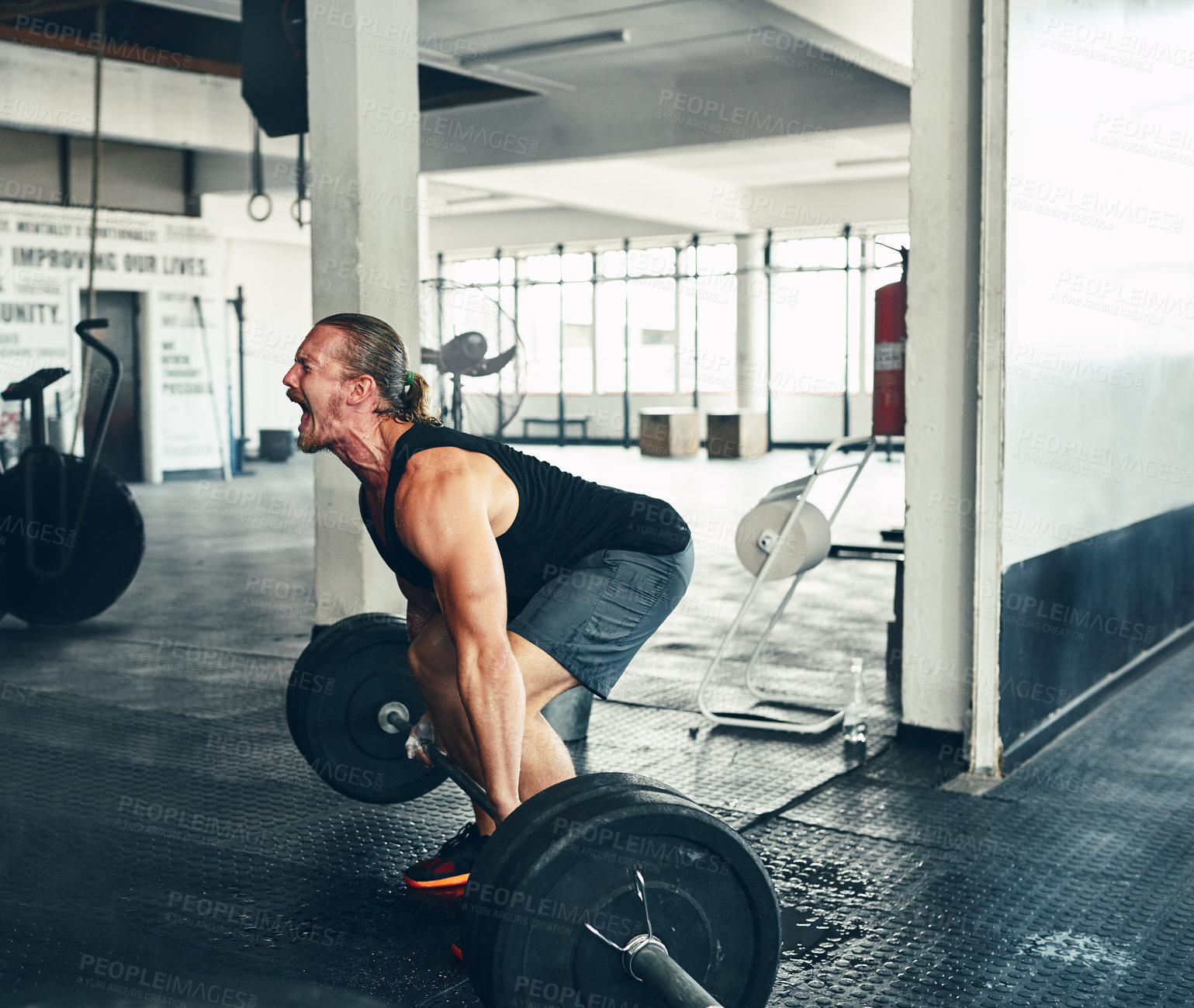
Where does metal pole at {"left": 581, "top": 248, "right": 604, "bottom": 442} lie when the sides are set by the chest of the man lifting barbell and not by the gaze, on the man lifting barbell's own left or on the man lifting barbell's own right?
on the man lifting barbell's own right

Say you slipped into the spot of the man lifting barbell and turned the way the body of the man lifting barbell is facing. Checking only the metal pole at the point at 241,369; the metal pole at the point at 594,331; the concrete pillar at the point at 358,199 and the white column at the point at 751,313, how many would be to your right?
4

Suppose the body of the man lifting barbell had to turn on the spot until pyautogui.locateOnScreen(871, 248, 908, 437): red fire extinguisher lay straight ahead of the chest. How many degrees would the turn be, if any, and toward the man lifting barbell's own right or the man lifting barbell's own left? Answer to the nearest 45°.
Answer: approximately 135° to the man lifting barbell's own right

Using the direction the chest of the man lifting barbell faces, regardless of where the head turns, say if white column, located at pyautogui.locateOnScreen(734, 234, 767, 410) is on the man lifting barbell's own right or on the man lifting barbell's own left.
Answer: on the man lifting barbell's own right

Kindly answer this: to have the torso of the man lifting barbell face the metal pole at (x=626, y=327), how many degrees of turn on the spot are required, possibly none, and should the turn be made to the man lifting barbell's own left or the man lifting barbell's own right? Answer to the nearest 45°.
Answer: approximately 90° to the man lifting barbell's own right

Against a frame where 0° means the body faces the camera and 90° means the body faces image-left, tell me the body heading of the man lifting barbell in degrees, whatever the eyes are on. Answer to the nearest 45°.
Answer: approximately 90°

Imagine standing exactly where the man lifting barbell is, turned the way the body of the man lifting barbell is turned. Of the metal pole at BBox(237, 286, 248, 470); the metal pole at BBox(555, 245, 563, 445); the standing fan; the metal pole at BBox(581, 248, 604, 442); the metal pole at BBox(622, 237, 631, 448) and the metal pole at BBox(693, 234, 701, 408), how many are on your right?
6

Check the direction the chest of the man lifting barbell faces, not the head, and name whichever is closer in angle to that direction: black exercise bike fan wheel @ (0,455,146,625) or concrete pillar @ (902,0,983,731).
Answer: the black exercise bike fan wheel

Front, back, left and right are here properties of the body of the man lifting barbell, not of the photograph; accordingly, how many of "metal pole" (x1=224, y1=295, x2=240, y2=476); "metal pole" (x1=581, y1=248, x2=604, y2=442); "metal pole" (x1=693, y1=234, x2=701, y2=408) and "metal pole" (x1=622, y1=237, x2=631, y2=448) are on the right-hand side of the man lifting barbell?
4

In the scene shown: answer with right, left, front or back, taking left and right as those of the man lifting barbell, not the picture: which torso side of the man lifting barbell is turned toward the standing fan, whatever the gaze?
right

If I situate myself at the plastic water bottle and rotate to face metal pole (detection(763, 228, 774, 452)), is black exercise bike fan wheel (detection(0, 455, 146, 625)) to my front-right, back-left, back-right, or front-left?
front-left

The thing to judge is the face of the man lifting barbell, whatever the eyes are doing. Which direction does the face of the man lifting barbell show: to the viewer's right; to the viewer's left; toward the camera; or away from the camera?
to the viewer's left

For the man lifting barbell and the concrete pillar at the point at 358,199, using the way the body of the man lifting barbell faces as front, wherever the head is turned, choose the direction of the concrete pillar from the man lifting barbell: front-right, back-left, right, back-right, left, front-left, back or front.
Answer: right

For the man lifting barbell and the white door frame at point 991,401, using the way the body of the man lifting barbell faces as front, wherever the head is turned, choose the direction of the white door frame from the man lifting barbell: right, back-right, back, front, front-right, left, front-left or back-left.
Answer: back-right
